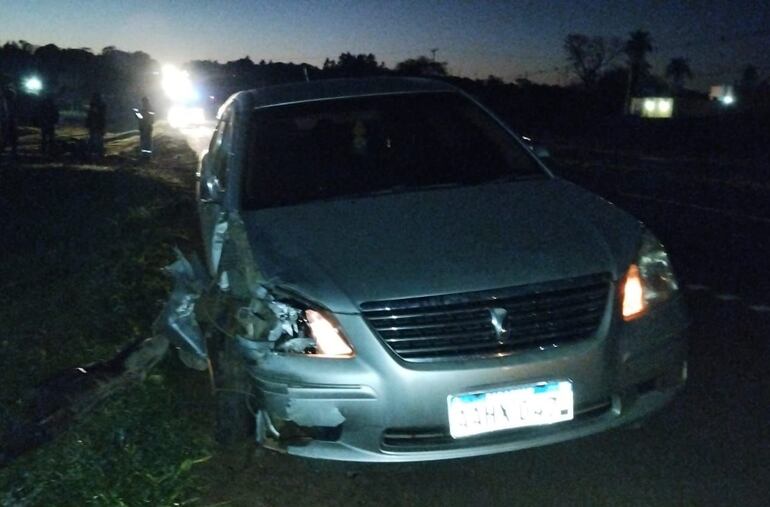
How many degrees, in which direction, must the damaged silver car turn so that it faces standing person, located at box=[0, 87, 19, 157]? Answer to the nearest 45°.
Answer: approximately 180°

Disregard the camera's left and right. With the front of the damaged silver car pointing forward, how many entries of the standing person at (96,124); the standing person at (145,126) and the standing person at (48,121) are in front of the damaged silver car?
0

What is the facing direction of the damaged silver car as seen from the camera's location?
facing the viewer and to the right of the viewer

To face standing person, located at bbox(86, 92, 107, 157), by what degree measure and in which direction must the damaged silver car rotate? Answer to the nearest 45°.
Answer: approximately 180°

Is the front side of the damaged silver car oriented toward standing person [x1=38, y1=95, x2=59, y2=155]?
no

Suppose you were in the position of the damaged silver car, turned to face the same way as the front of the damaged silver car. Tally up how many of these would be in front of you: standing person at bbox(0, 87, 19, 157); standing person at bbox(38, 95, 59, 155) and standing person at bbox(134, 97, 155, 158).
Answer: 0

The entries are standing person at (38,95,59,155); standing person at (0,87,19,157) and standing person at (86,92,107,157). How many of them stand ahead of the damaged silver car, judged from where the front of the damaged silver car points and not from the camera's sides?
0

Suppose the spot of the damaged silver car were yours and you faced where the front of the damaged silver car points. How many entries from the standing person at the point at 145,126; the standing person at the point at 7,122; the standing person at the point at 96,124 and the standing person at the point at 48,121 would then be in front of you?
0

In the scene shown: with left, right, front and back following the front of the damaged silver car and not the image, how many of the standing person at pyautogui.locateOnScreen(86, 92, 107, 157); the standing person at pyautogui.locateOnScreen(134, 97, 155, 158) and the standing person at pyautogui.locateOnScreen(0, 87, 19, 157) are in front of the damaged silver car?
0

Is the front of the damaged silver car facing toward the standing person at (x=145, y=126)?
no
